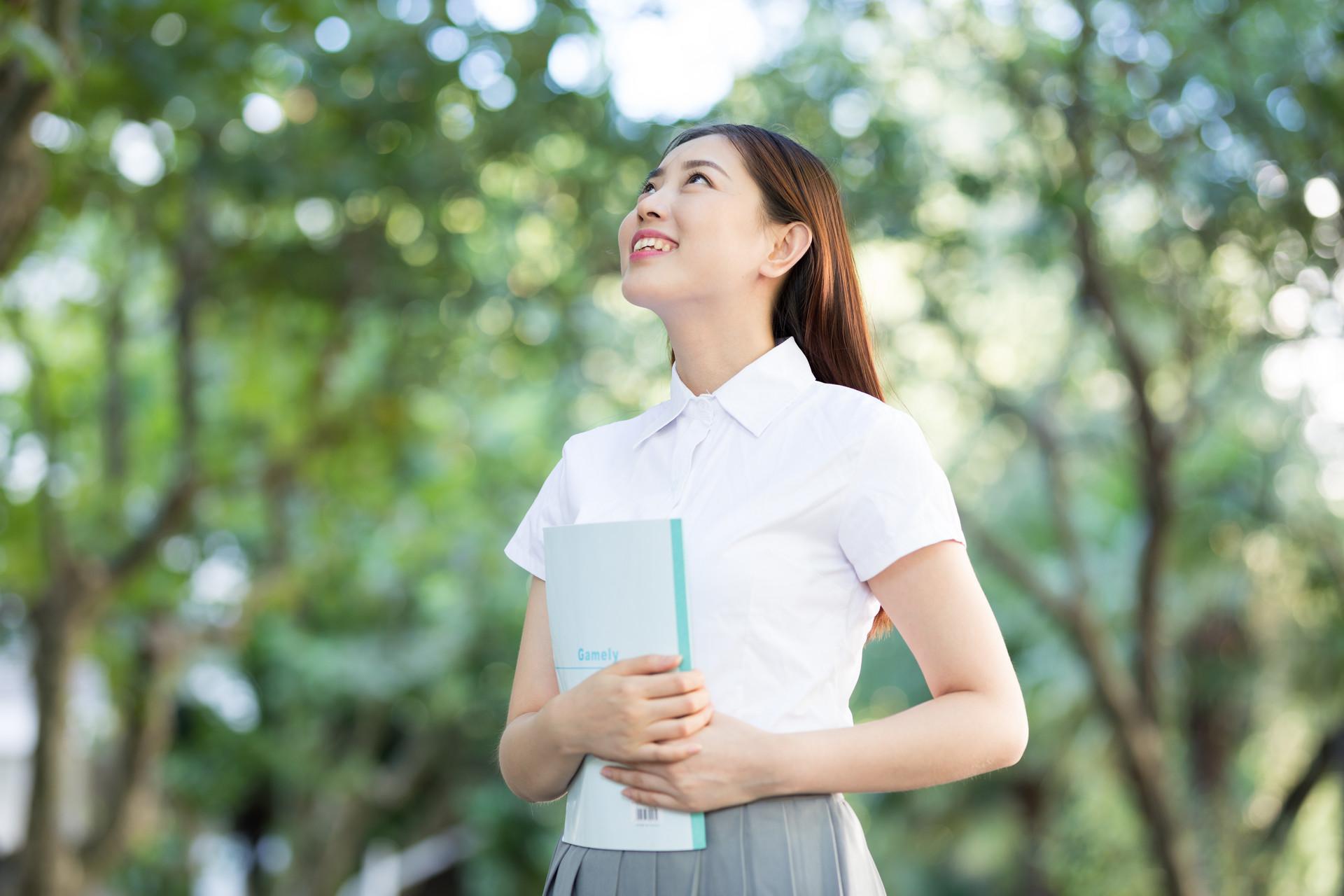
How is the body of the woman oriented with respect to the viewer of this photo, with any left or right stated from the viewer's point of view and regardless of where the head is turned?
facing the viewer and to the left of the viewer

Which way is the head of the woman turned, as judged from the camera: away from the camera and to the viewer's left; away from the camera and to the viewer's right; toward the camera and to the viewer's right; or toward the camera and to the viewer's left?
toward the camera and to the viewer's left
